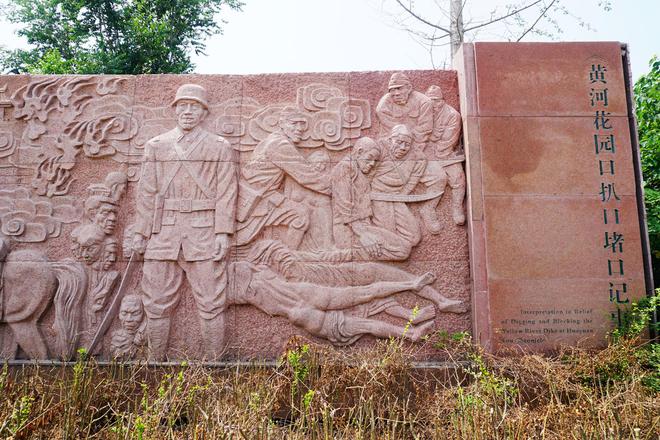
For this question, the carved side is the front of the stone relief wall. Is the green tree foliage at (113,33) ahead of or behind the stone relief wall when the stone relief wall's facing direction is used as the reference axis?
behind

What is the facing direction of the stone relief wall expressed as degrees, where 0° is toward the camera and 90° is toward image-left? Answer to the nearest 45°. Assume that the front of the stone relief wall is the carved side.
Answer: approximately 0°

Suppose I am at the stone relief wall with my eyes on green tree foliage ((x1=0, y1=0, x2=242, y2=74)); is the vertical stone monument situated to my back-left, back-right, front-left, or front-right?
back-right

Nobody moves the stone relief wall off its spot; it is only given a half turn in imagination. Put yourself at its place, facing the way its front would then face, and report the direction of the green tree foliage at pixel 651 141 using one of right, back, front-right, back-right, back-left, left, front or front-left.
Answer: right

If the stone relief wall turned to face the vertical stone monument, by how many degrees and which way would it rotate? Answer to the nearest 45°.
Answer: approximately 90° to its left
